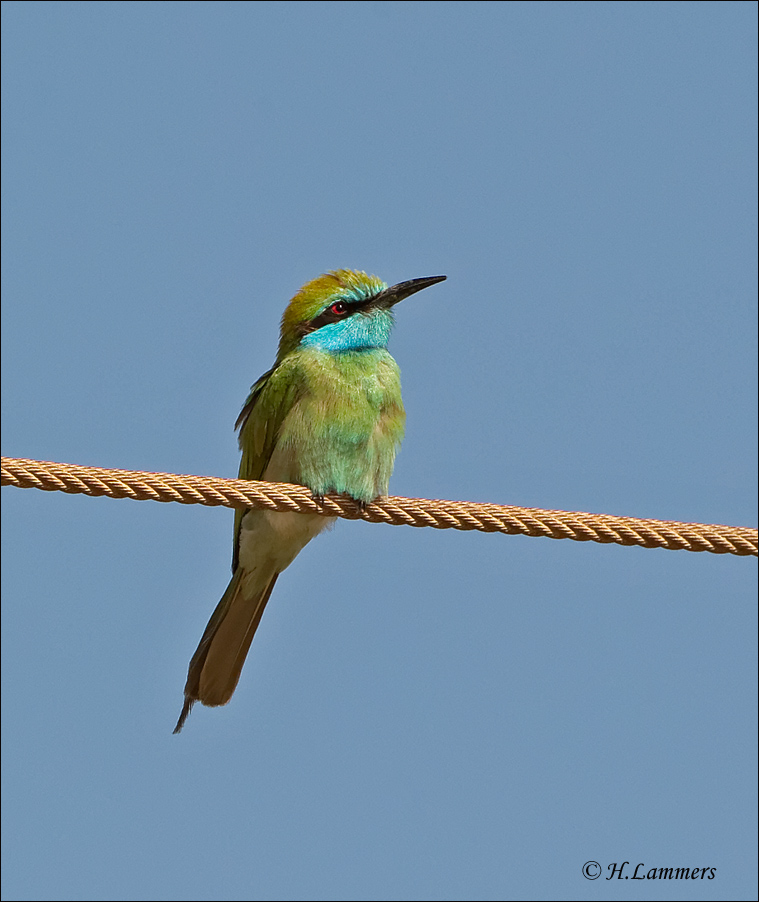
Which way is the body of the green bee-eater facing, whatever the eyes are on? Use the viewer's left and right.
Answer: facing the viewer and to the right of the viewer
